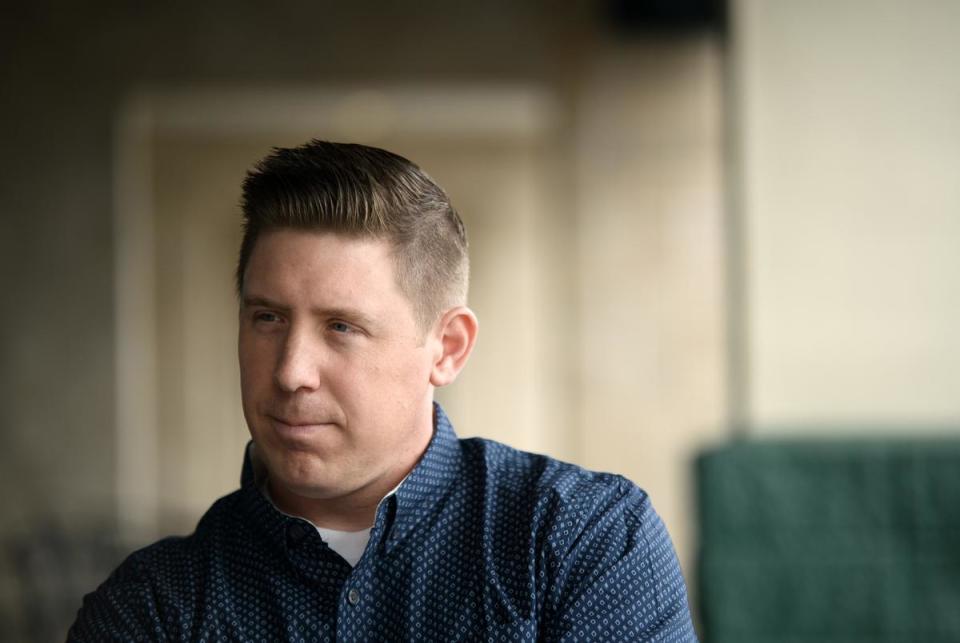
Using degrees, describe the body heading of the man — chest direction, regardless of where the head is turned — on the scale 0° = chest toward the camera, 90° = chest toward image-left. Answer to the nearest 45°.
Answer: approximately 45°

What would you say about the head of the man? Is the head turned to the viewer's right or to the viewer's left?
to the viewer's left
